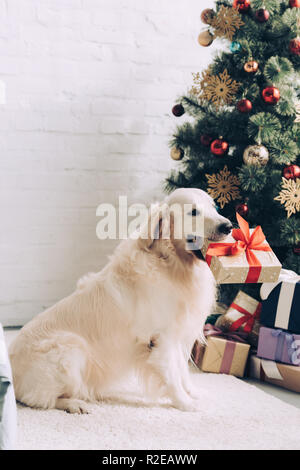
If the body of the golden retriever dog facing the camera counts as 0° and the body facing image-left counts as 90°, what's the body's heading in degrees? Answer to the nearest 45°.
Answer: approximately 270°

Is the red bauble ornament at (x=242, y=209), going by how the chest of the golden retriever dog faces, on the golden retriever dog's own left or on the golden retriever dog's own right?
on the golden retriever dog's own left

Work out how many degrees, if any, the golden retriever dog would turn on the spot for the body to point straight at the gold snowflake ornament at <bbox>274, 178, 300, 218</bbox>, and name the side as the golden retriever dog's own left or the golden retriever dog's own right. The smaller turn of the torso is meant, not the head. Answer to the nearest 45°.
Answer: approximately 45° to the golden retriever dog's own left

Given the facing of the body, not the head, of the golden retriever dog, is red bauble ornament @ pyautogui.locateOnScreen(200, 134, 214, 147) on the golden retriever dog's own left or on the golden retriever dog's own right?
on the golden retriever dog's own left

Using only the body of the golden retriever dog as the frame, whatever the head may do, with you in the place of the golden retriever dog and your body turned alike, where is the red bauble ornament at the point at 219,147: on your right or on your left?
on your left

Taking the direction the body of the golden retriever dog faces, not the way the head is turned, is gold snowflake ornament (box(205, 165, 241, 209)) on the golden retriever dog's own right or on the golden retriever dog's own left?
on the golden retriever dog's own left
